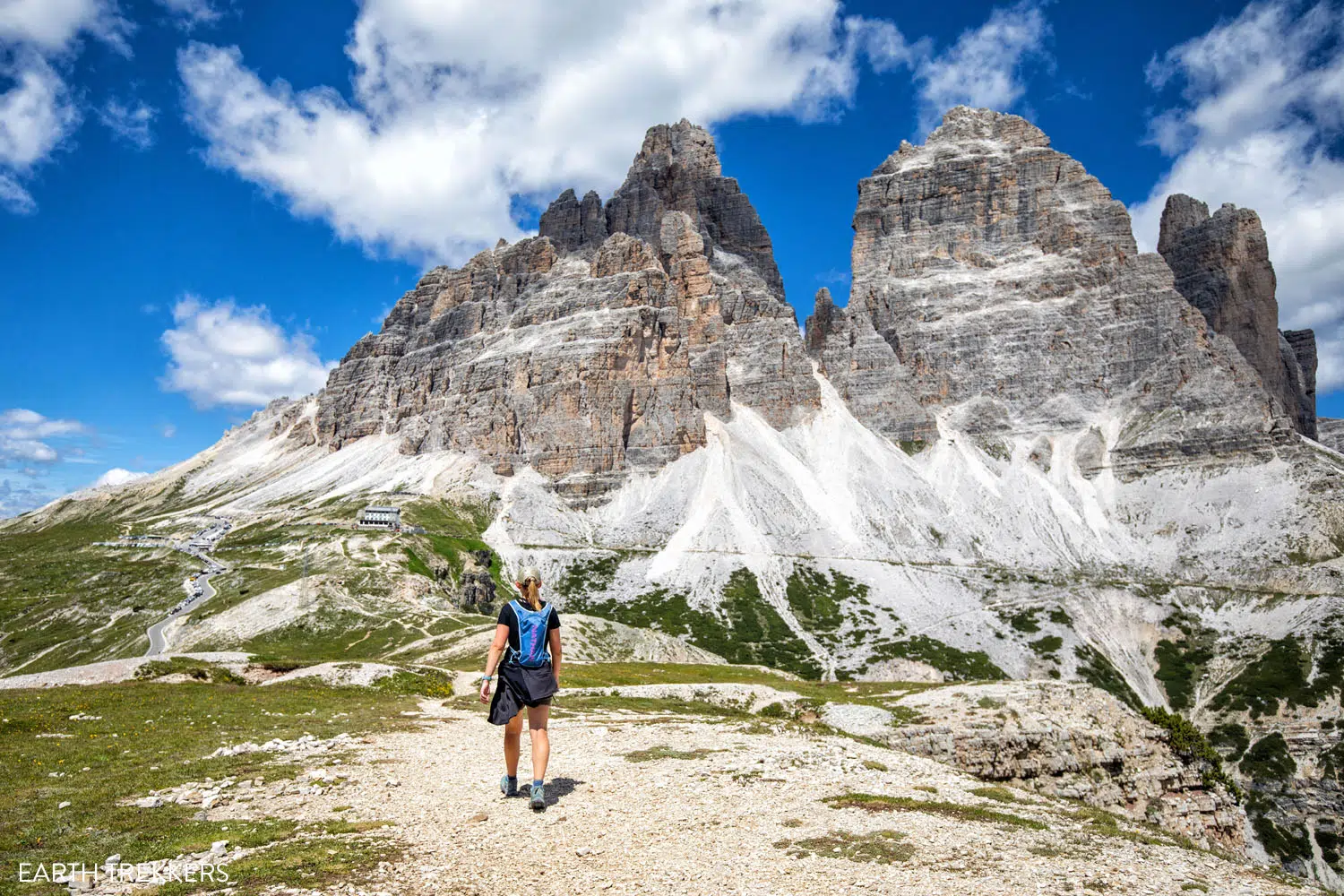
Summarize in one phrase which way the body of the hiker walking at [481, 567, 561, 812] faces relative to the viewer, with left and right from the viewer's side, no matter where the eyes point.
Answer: facing away from the viewer
